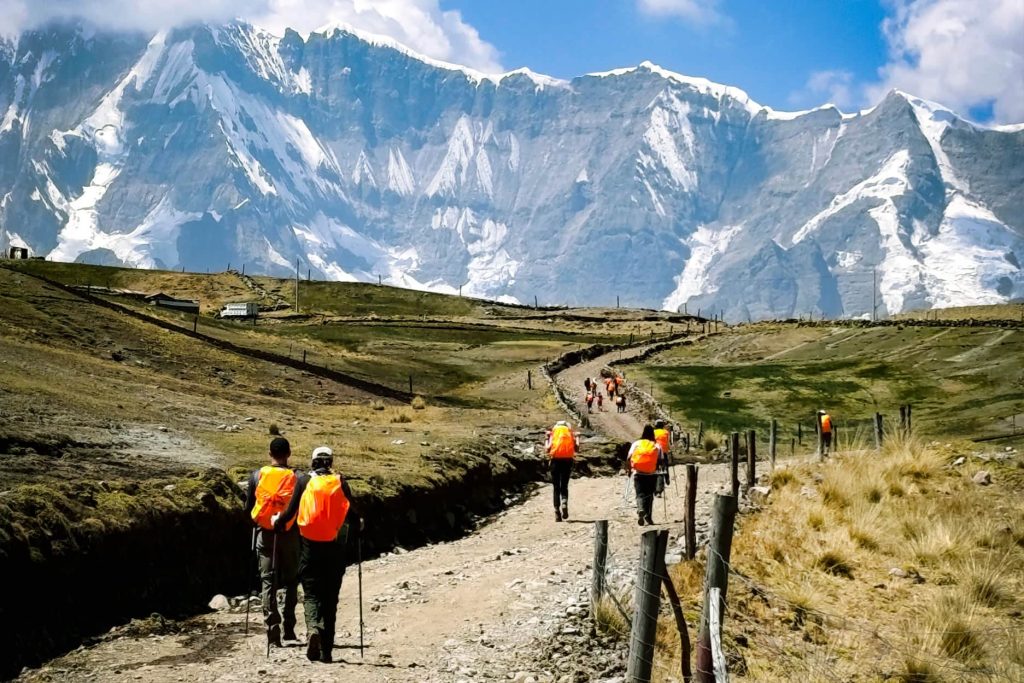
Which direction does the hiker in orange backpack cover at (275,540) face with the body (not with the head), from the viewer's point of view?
away from the camera

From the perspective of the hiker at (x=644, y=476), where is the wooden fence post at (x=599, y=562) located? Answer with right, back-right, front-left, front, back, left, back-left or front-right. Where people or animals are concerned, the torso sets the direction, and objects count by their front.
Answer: back

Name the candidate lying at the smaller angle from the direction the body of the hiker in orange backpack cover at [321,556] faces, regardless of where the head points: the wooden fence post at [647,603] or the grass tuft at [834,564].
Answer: the grass tuft

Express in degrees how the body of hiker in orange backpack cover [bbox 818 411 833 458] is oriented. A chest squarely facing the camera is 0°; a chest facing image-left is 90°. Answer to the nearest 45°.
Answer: approximately 180°

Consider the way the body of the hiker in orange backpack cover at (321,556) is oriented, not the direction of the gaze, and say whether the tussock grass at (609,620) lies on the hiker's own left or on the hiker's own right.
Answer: on the hiker's own right

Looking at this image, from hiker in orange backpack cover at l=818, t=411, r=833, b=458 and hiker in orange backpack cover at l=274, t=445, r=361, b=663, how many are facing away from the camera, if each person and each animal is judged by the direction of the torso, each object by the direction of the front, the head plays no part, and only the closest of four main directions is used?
2

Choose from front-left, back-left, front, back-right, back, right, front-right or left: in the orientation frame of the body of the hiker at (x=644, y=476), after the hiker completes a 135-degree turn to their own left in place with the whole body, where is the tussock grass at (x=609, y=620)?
front-left

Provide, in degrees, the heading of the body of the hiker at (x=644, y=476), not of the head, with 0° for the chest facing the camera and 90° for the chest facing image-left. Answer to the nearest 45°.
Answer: approximately 180°

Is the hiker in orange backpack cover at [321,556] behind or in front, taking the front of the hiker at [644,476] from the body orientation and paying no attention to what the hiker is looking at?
behind

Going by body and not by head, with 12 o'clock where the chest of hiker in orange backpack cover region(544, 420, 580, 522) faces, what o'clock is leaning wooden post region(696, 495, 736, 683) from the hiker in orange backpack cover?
The leaning wooden post is roughly at 6 o'clock from the hiker in orange backpack cover.

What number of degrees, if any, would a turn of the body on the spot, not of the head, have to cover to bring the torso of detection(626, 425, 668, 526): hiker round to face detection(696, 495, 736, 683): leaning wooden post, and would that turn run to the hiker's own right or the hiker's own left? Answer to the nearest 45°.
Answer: approximately 180°

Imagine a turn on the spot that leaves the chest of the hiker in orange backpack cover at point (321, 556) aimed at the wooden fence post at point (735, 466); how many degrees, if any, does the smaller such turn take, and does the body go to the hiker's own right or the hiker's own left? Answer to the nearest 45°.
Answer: approximately 45° to the hiker's own right

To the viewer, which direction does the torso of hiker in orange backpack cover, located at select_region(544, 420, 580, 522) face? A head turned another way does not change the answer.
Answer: away from the camera
